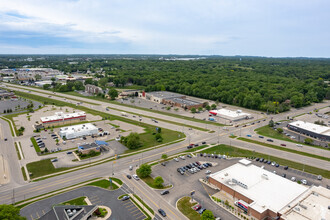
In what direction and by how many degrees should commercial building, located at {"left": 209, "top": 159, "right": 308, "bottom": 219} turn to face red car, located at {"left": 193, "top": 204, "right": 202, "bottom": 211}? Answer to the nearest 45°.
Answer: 0° — it already faces it
